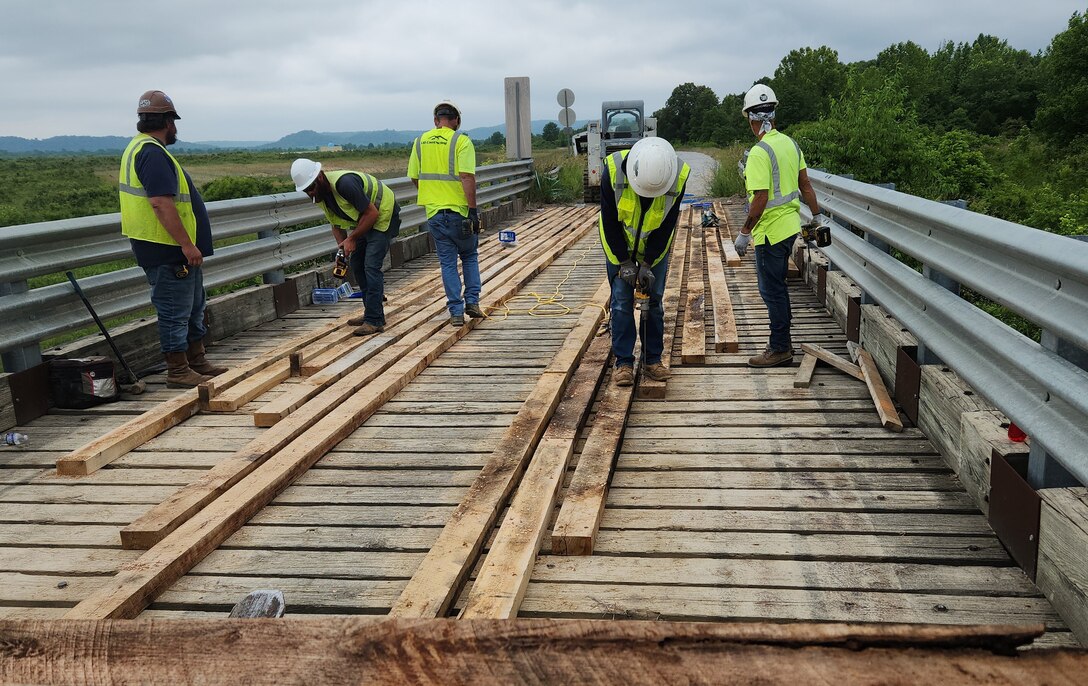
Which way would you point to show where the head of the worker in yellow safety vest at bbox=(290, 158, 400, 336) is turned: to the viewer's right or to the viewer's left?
to the viewer's left

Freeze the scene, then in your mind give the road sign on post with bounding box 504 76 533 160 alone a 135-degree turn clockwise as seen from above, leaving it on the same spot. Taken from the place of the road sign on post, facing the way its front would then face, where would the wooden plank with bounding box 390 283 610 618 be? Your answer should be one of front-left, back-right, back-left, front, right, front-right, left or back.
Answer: front-right

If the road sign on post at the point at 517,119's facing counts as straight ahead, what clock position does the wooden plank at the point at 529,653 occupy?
The wooden plank is roughly at 6 o'clock from the road sign on post.

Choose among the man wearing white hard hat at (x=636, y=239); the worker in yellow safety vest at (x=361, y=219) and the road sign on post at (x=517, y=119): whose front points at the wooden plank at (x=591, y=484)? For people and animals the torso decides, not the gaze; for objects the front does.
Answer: the man wearing white hard hat

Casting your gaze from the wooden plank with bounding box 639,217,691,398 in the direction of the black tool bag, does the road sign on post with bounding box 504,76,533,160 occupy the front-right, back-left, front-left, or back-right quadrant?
back-right

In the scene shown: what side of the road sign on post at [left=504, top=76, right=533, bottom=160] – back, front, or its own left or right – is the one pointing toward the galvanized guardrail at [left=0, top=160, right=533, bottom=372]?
back

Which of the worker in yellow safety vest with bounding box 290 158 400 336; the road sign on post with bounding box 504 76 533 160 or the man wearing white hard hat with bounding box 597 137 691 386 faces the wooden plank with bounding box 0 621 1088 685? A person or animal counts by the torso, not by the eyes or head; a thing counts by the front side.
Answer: the man wearing white hard hat

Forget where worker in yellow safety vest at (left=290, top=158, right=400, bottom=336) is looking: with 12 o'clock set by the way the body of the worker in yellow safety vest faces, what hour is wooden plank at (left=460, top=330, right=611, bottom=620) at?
The wooden plank is roughly at 9 o'clock from the worker in yellow safety vest.

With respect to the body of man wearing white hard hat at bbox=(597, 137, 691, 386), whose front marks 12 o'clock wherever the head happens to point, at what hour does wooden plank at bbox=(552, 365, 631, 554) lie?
The wooden plank is roughly at 12 o'clock from the man wearing white hard hat.

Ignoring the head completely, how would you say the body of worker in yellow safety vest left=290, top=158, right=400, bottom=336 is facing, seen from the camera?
to the viewer's left
